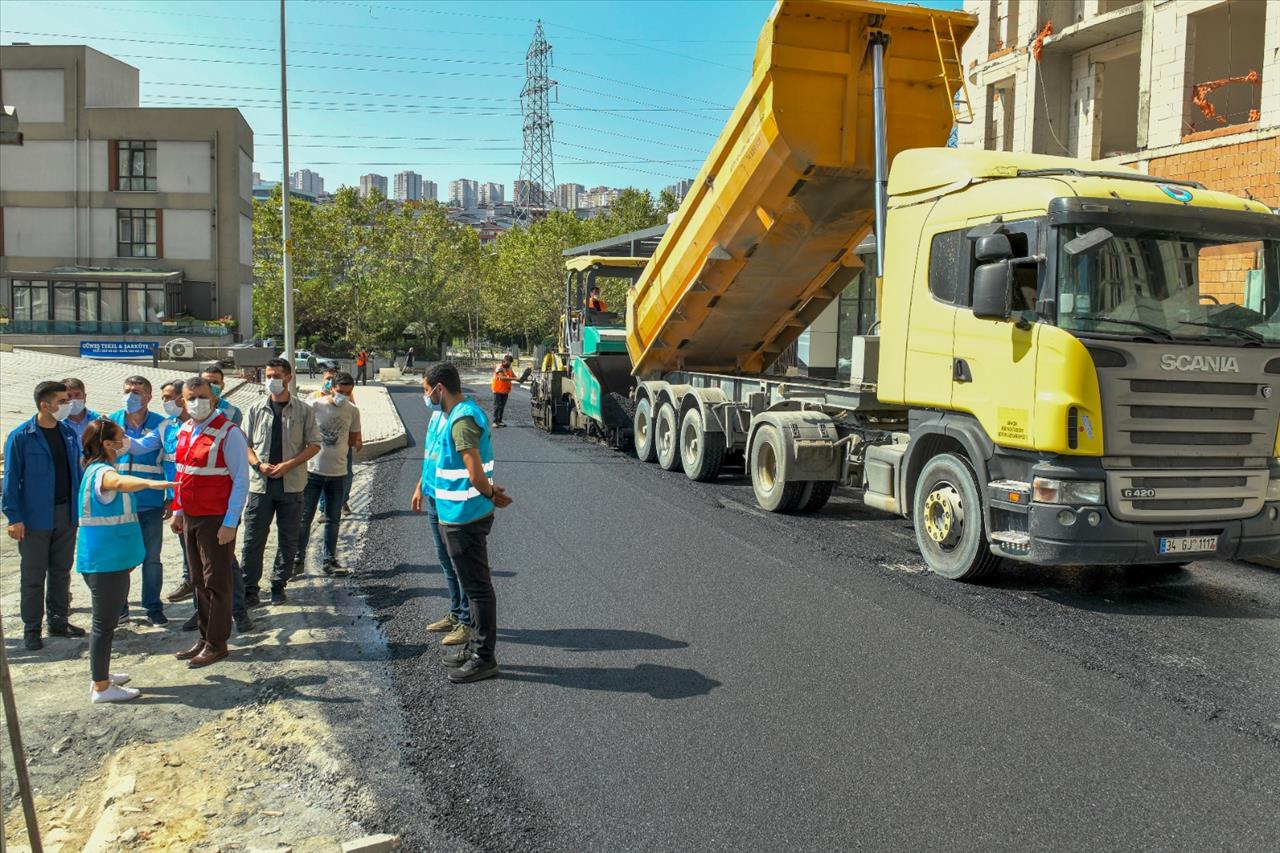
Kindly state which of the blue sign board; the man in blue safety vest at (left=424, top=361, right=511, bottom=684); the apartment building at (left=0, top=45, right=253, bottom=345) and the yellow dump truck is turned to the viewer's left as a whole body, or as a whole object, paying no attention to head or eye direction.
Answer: the man in blue safety vest

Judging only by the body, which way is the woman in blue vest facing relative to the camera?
to the viewer's right

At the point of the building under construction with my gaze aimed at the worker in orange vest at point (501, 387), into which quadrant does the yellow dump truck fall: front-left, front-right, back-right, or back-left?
front-left

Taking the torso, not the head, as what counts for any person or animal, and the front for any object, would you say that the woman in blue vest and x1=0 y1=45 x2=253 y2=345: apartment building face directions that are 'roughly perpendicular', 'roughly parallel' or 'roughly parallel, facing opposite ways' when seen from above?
roughly perpendicular

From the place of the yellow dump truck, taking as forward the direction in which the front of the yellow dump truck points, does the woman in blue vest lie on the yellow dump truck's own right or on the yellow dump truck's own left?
on the yellow dump truck's own right

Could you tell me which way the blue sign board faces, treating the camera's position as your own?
facing the viewer

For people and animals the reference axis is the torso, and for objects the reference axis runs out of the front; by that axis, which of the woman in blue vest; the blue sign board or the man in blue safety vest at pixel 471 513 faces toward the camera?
the blue sign board

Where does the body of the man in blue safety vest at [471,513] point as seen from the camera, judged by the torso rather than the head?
to the viewer's left

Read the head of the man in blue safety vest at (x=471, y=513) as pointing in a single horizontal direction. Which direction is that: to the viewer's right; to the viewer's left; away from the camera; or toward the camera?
to the viewer's left

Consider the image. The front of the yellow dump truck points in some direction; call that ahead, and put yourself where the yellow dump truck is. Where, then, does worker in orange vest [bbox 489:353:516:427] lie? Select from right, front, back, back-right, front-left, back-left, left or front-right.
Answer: back

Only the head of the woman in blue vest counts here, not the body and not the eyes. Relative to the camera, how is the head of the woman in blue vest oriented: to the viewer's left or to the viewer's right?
to the viewer's right

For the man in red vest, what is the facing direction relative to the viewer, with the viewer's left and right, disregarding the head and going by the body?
facing the viewer and to the left of the viewer

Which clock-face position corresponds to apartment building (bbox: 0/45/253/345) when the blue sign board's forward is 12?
The apartment building is roughly at 6 o'clock from the blue sign board.

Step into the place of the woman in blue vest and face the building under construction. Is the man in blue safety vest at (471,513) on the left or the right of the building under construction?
right

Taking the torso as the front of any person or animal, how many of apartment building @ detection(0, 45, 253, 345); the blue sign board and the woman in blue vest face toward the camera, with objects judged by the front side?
2

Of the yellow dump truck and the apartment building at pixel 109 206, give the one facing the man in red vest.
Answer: the apartment building

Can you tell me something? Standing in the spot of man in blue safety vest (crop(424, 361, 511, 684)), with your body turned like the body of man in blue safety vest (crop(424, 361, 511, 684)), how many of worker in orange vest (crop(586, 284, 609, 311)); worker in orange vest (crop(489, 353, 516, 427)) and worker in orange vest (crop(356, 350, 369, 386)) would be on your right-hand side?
3

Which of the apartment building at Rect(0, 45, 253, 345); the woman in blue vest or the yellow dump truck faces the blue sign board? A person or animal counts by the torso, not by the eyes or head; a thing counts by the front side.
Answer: the apartment building

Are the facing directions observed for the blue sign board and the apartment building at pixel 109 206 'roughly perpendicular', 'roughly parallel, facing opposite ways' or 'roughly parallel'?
roughly parallel
